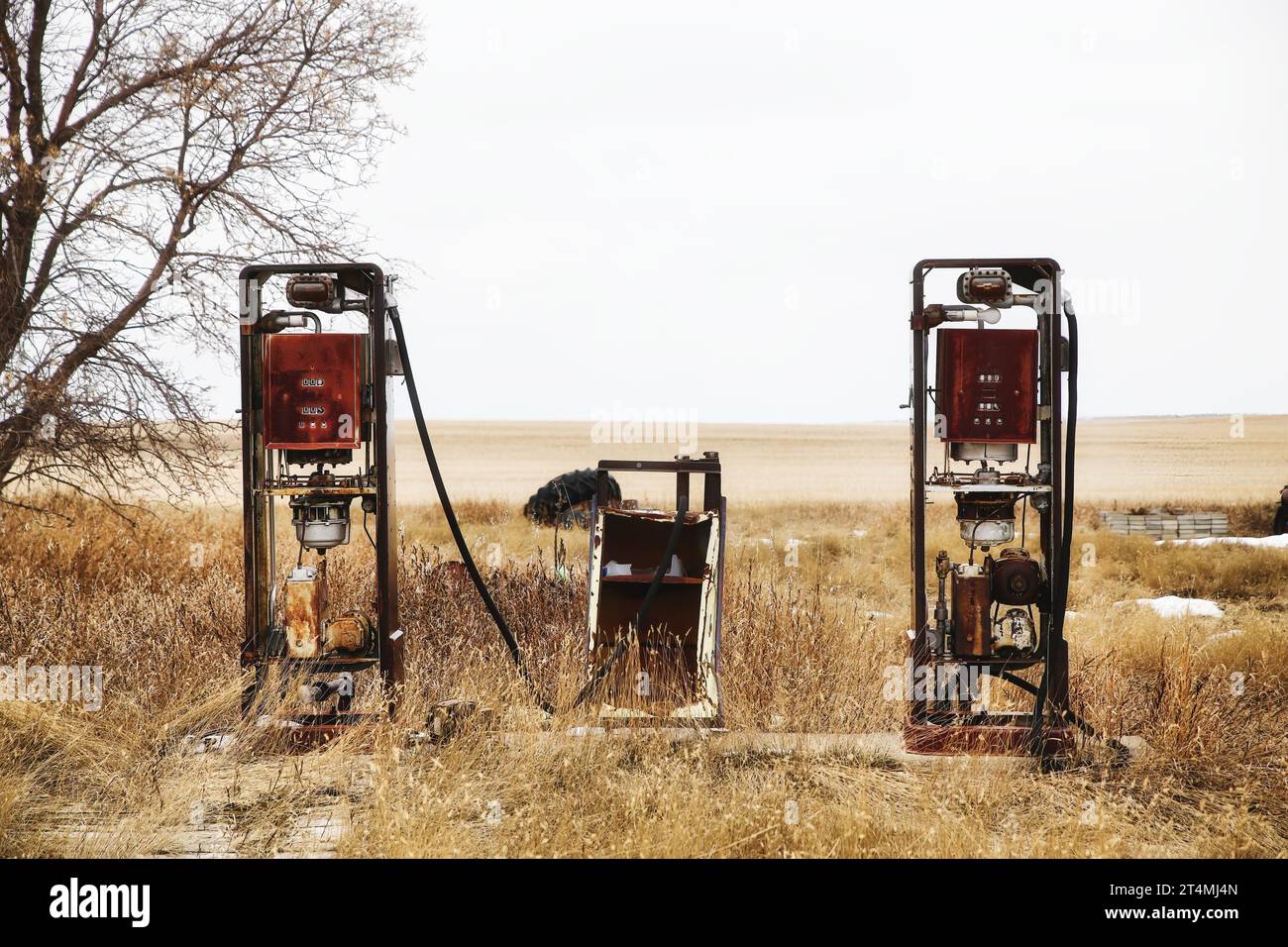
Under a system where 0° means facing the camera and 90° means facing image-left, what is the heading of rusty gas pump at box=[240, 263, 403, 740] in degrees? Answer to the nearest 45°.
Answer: approximately 0°

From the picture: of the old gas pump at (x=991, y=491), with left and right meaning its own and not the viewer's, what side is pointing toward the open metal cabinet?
right

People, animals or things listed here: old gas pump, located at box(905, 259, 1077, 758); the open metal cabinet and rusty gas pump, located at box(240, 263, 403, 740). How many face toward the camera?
3

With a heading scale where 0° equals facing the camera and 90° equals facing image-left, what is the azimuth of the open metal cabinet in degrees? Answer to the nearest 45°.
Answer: approximately 0°

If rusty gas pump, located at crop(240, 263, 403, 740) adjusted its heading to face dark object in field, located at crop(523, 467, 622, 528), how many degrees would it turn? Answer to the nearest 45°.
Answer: approximately 180°

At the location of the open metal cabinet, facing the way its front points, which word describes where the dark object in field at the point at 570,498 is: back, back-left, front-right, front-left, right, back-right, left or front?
back

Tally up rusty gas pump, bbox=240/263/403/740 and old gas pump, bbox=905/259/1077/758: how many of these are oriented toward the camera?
2

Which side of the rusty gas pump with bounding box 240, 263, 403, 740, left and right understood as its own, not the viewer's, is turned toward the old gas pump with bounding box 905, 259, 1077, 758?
left

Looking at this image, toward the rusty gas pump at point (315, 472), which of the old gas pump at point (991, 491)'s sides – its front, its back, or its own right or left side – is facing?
right

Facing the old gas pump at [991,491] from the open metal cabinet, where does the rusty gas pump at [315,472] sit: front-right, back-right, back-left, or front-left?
back-right
